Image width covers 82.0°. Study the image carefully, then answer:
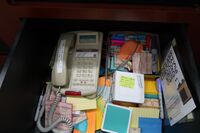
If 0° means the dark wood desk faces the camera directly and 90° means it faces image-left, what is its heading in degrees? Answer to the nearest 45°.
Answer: approximately 0°

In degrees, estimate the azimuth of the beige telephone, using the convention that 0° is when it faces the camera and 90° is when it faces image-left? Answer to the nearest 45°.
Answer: approximately 0°
